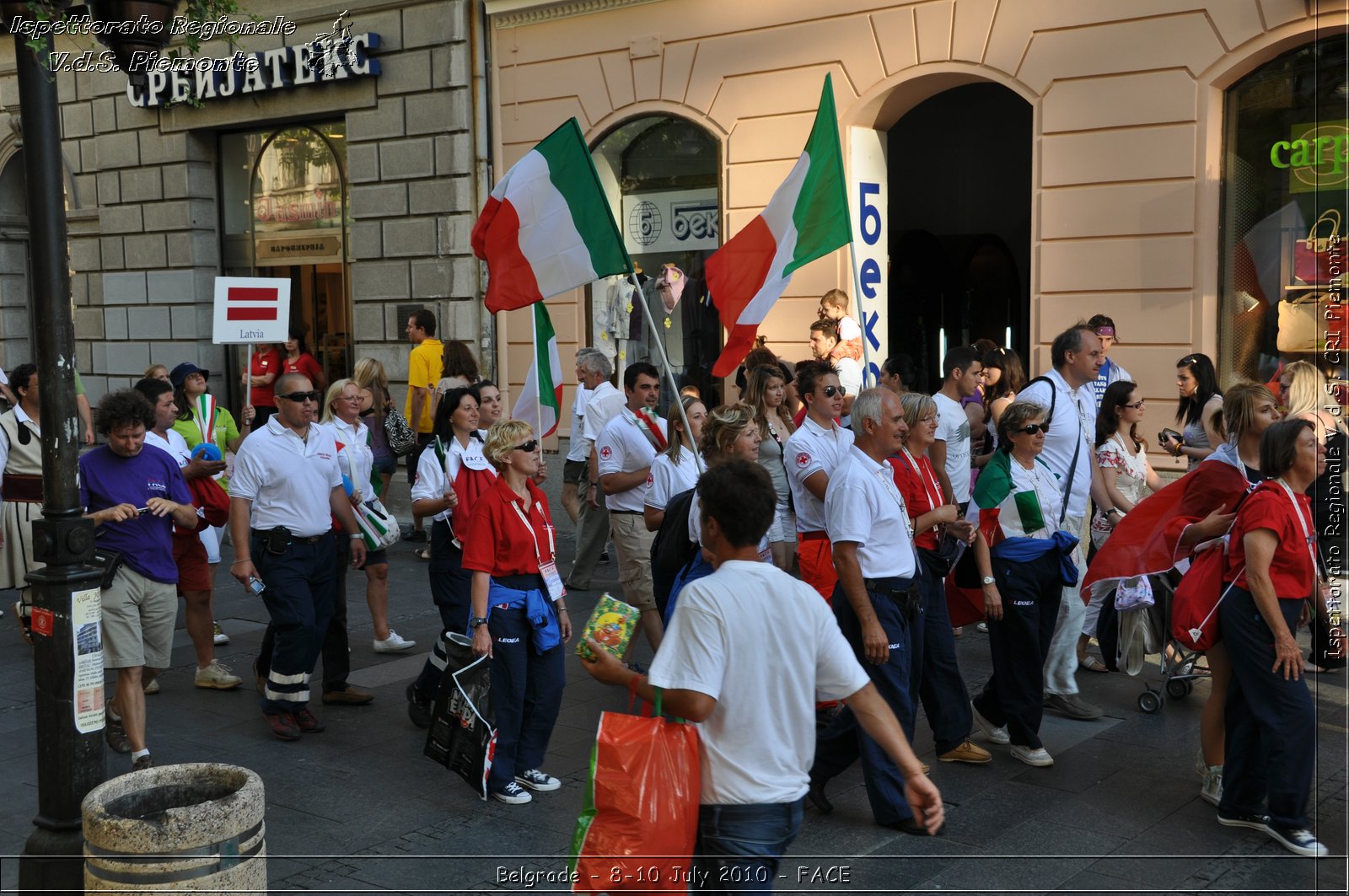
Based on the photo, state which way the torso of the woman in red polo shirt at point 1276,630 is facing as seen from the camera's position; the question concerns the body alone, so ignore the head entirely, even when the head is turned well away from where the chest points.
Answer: to the viewer's right

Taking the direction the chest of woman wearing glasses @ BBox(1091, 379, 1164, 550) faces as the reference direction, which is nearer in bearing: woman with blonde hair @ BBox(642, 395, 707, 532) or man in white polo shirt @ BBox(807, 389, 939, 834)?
the man in white polo shirt

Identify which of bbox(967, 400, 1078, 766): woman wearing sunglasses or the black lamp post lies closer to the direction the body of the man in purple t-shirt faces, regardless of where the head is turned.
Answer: the black lamp post

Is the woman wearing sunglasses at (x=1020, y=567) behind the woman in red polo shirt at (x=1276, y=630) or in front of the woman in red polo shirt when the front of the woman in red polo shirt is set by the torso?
behind

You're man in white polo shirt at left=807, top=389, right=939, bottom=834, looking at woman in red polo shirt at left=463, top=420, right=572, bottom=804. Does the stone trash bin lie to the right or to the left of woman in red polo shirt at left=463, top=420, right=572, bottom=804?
left

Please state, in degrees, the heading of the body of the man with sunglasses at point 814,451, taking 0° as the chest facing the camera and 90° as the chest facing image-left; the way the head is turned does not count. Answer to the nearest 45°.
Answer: approximately 315°

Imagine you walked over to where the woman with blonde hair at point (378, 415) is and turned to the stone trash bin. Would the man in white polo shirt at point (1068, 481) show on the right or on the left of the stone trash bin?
left

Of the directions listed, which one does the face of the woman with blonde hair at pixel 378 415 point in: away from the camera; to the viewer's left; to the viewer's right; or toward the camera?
to the viewer's left

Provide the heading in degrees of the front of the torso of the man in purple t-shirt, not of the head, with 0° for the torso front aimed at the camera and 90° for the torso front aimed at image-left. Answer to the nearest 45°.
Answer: approximately 0°

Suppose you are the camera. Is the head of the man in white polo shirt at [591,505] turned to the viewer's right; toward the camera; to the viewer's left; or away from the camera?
to the viewer's left
